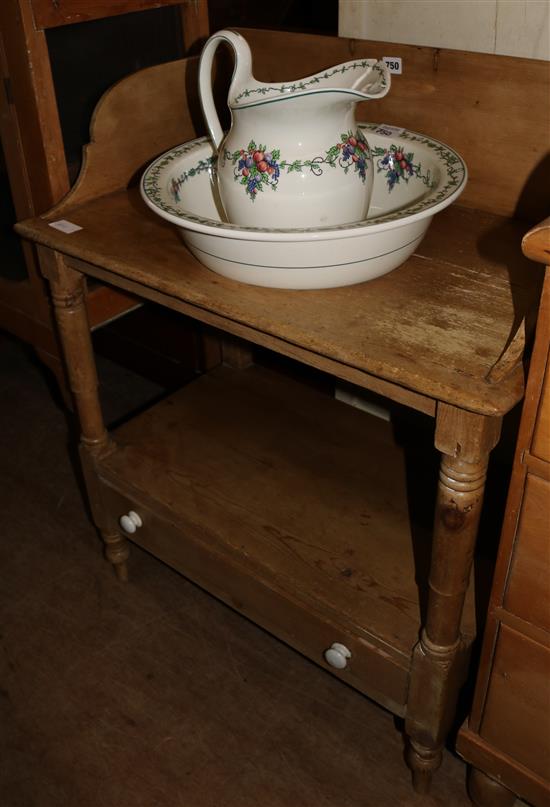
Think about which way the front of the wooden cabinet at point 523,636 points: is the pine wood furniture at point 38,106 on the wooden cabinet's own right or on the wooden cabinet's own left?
on the wooden cabinet's own right

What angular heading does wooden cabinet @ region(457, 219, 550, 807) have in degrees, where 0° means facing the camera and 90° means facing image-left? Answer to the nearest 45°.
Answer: approximately 45°
